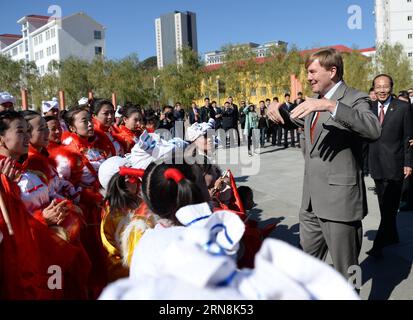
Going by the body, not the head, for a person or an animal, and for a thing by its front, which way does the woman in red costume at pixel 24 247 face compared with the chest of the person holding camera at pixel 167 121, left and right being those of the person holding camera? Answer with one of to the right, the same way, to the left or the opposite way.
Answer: to the left

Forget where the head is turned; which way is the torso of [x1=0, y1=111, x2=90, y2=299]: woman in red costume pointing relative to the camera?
to the viewer's right

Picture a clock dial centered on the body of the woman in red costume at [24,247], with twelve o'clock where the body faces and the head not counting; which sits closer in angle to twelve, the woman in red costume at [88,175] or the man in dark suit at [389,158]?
the man in dark suit

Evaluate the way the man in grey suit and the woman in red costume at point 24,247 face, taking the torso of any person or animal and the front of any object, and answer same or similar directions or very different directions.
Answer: very different directions

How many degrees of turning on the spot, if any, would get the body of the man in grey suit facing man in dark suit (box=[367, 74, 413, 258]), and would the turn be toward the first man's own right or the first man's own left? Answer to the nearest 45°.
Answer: approximately 135° to the first man's own right
